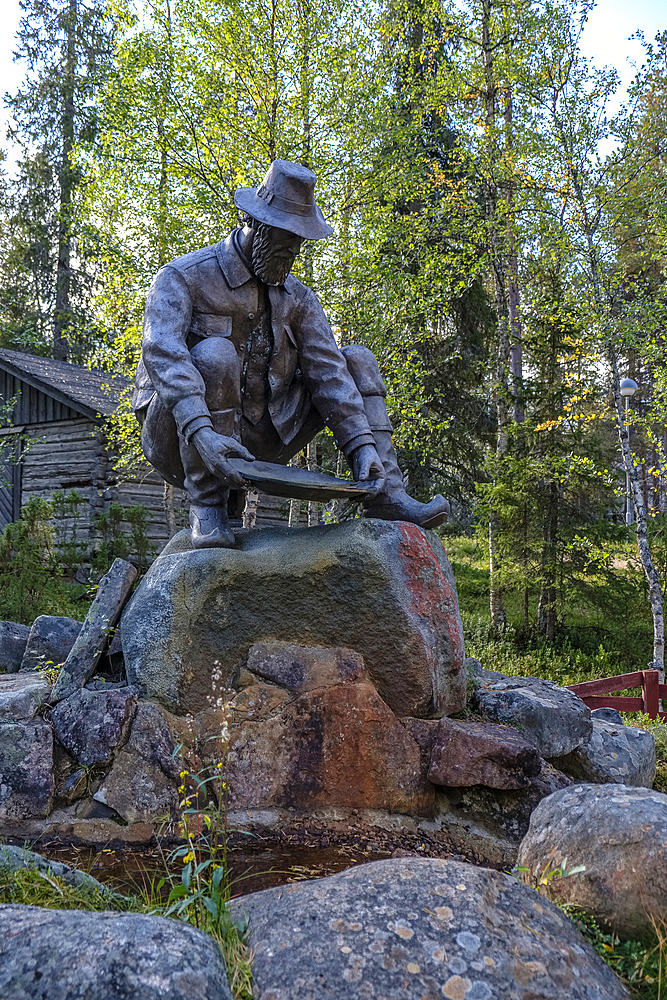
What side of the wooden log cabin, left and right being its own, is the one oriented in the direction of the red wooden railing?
left

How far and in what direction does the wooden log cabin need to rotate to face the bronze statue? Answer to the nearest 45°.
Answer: approximately 45° to its left

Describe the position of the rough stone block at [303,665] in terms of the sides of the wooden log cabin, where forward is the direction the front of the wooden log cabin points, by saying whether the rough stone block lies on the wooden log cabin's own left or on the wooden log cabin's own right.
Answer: on the wooden log cabin's own left

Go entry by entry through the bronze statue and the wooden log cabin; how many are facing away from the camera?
0

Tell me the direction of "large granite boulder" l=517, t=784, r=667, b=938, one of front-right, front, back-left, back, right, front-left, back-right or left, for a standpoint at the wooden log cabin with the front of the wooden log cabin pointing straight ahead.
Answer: front-left

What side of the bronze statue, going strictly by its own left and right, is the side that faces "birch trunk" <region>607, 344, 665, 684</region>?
left
